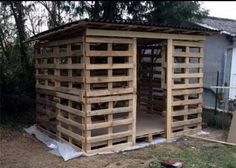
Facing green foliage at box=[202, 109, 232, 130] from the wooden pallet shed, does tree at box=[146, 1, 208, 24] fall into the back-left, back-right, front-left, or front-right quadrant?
front-left

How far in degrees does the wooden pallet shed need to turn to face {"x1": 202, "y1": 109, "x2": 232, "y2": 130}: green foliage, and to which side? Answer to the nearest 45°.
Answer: approximately 90° to its left

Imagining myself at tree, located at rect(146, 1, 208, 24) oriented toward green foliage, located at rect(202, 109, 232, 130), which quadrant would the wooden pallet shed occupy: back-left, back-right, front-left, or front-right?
front-right

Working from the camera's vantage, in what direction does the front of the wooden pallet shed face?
facing the viewer and to the right of the viewer

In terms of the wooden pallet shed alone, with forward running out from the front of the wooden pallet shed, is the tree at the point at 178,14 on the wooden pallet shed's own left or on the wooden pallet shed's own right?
on the wooden pallet shed's own left
